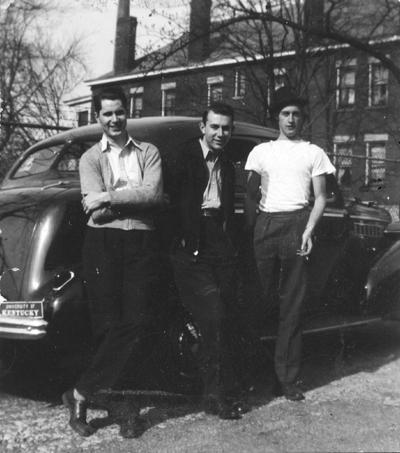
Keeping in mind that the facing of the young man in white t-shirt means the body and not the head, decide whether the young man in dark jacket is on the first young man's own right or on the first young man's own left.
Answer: on the first young man's own right

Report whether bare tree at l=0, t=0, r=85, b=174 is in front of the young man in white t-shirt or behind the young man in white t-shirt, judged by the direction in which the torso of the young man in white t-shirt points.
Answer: behind

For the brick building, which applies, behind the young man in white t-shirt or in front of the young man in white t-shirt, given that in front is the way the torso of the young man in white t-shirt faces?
behind

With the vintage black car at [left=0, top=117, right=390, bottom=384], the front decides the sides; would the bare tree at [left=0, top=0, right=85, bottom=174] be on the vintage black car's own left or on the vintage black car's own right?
on the vintage black car's own left

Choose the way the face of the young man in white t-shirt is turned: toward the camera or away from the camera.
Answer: toward the camera

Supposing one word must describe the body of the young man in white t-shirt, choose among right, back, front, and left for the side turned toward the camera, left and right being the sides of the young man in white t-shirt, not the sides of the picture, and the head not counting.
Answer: front

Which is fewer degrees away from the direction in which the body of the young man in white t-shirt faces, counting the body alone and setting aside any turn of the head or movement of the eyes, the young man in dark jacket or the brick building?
the young man in dark jacket
